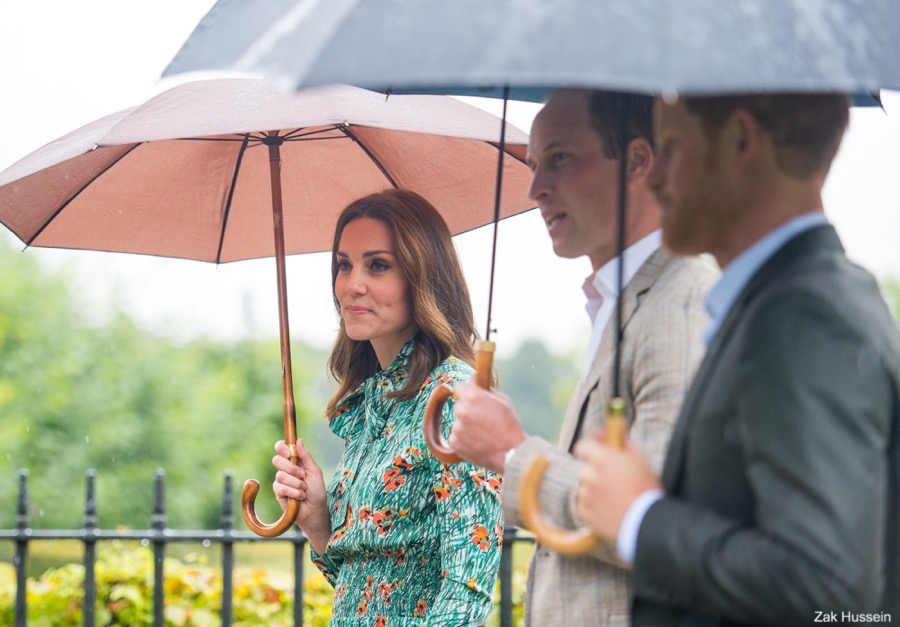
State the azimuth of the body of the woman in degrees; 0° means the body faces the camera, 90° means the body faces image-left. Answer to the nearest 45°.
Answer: approximately 45°

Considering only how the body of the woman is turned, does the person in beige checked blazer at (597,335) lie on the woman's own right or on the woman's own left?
on the woman's own left

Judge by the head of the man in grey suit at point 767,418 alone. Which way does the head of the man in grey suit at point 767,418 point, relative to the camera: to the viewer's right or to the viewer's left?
to the viewer's left

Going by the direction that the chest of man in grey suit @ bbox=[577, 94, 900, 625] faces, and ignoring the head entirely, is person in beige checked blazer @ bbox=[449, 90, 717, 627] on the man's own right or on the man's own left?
on the man's own right

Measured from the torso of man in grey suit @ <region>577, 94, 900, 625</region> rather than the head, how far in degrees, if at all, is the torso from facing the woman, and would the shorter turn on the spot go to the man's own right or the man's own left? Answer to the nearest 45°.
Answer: approximately 45° to the man's own right

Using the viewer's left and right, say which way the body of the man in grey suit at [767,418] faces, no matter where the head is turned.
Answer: facing to the left of the viewer

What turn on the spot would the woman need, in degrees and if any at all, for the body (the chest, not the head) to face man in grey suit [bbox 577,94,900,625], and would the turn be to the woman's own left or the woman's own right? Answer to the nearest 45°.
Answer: approximately 45° to the woman's own left

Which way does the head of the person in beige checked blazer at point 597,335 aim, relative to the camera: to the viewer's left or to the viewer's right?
to the viewer's left

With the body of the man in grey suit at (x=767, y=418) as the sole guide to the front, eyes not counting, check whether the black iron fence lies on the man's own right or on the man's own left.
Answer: on the man's own right
